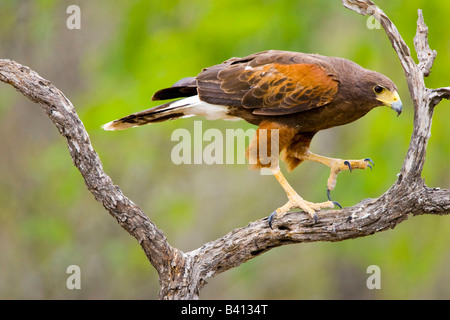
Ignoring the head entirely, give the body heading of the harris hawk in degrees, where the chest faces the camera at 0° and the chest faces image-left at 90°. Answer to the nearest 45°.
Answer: approximately 270°
